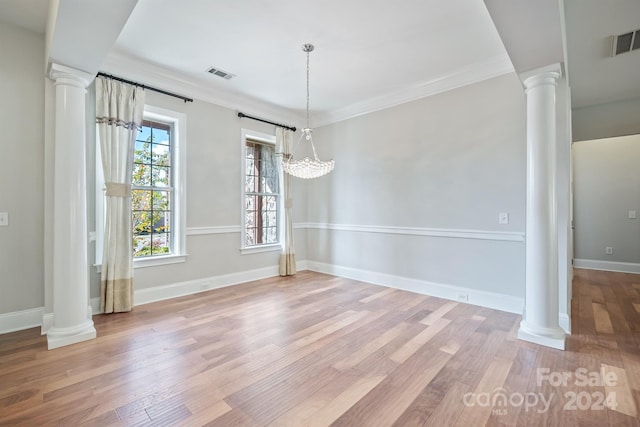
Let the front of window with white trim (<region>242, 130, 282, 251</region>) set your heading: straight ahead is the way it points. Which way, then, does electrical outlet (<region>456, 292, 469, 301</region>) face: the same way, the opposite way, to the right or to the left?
to the right

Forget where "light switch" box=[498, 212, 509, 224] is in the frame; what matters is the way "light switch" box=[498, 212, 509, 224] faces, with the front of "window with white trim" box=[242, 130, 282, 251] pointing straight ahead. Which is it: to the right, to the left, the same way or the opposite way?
to the right

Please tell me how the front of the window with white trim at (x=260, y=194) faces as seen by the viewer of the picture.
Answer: facing the viewer and to the right of the viewer

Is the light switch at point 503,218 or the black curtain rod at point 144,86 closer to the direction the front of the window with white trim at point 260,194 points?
the light switch

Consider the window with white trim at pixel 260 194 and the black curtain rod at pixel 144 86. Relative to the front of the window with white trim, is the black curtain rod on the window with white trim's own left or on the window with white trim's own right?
on the window with white trim's own right

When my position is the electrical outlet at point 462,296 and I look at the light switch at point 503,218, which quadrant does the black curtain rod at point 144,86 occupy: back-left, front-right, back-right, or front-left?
back-right

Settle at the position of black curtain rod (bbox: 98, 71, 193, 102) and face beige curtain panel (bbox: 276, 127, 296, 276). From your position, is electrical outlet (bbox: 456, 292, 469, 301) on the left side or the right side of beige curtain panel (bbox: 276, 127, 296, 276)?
right

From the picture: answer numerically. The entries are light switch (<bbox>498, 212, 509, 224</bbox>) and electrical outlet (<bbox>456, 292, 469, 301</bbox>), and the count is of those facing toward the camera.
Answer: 2

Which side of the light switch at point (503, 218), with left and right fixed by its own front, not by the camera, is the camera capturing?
front

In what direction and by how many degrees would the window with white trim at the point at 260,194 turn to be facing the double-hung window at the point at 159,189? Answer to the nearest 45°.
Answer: approximately 90° to its right

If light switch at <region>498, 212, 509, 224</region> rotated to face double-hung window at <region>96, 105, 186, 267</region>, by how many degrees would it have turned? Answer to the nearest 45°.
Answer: approximately 45° to its right

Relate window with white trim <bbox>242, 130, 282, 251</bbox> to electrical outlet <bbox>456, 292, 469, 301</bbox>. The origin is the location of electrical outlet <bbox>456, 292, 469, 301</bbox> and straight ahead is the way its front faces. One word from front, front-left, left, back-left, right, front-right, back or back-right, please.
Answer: right

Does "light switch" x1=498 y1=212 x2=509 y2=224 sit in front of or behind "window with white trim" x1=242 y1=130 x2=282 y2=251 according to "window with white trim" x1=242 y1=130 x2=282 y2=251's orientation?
in front

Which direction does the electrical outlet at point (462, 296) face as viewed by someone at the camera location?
facing the viewer
